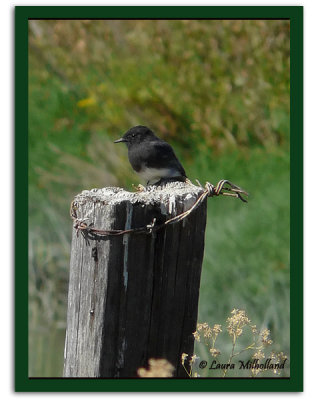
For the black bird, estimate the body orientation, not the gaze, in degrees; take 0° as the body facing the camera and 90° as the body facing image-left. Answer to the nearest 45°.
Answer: approximately 90°
